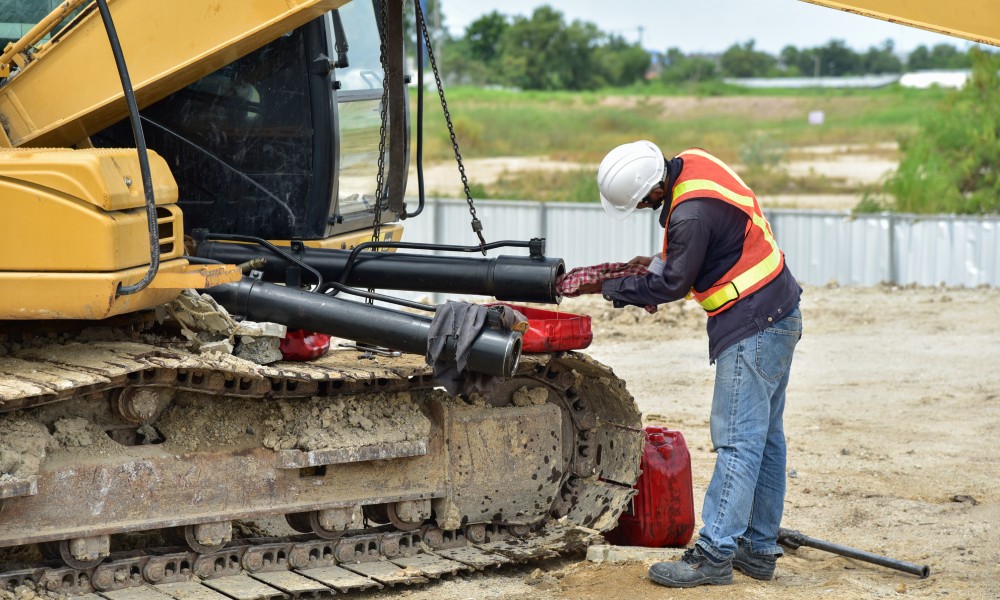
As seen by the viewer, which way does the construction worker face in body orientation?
to the viewer's left

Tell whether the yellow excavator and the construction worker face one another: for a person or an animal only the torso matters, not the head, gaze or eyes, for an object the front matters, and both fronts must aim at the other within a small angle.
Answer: yes

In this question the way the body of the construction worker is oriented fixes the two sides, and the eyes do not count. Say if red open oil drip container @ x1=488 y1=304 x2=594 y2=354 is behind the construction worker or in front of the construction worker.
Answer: in front

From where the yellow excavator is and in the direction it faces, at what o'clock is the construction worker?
The construction worker is roughly at 12 o'clock from the yellow excavator.

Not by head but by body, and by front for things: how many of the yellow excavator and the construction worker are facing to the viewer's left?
1

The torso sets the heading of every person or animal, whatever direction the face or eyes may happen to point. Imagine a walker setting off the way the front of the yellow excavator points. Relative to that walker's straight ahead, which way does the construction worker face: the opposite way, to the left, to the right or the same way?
the opposite way

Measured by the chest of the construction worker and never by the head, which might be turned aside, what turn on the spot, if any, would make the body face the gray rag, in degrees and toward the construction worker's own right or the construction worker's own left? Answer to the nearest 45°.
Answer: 0° — they already face it

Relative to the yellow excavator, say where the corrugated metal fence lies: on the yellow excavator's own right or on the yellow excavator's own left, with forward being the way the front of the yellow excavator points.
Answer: on the yellow excavator's own left

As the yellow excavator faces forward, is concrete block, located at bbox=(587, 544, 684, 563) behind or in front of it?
in front

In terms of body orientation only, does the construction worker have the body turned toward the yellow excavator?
yes

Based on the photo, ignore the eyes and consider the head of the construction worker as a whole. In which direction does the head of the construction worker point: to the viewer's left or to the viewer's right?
to the viewer's left

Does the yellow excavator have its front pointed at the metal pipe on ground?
yes

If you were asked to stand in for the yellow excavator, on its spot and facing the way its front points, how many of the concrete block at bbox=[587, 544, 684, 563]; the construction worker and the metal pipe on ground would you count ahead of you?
3

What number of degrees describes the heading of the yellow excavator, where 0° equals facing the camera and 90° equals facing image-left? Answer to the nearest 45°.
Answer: approximately 270°
